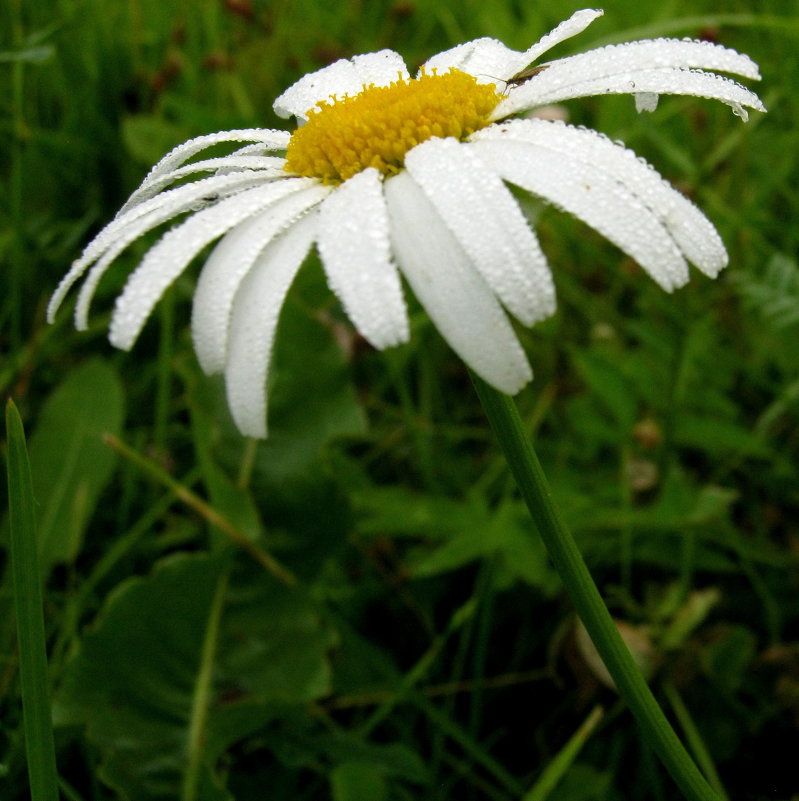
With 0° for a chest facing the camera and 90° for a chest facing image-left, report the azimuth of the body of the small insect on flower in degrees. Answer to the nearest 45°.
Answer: approximately 90°
